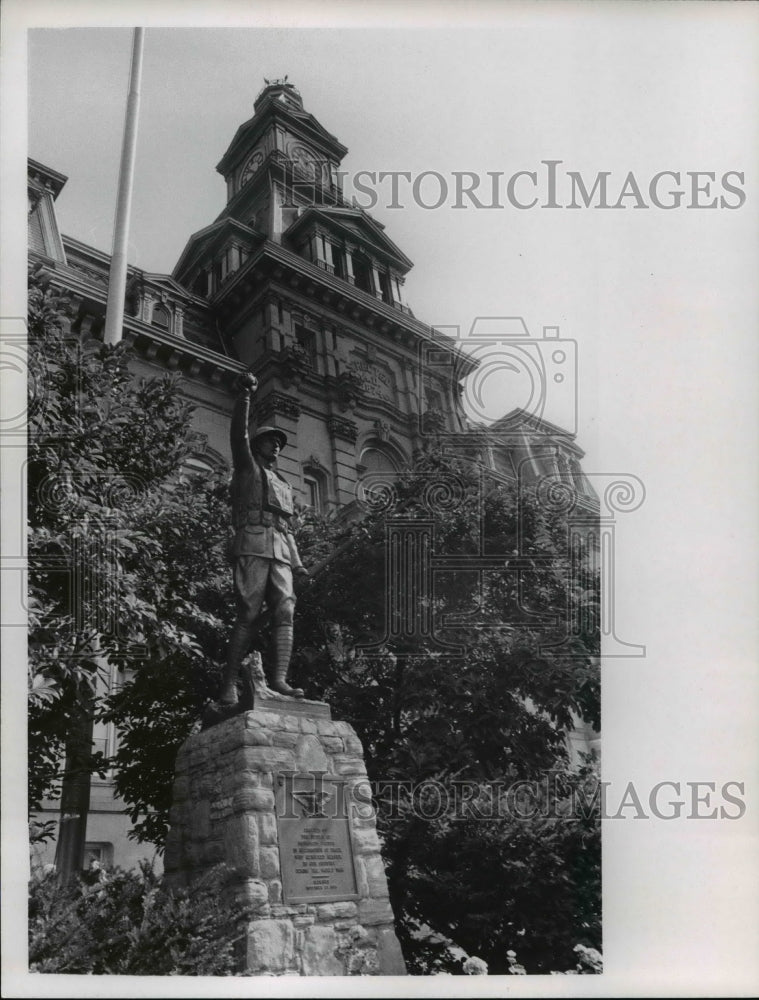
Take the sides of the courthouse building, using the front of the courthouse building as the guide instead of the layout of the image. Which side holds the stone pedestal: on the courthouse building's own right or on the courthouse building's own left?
on the courthouse building's own right

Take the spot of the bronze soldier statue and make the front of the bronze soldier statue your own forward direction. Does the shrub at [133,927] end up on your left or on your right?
on your right

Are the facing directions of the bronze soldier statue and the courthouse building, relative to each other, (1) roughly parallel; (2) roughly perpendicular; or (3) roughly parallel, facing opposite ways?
roughly parallel

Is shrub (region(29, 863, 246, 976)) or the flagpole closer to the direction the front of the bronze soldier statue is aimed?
the shrub

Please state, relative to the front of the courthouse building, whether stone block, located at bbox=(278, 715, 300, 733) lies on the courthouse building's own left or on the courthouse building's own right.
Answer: on the courthouse building's own right

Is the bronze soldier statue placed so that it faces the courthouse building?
no

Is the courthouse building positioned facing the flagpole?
no

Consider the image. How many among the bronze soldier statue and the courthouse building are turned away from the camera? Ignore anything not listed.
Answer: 0

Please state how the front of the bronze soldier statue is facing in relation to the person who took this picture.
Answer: facing the viewer and to the right of the viewer
